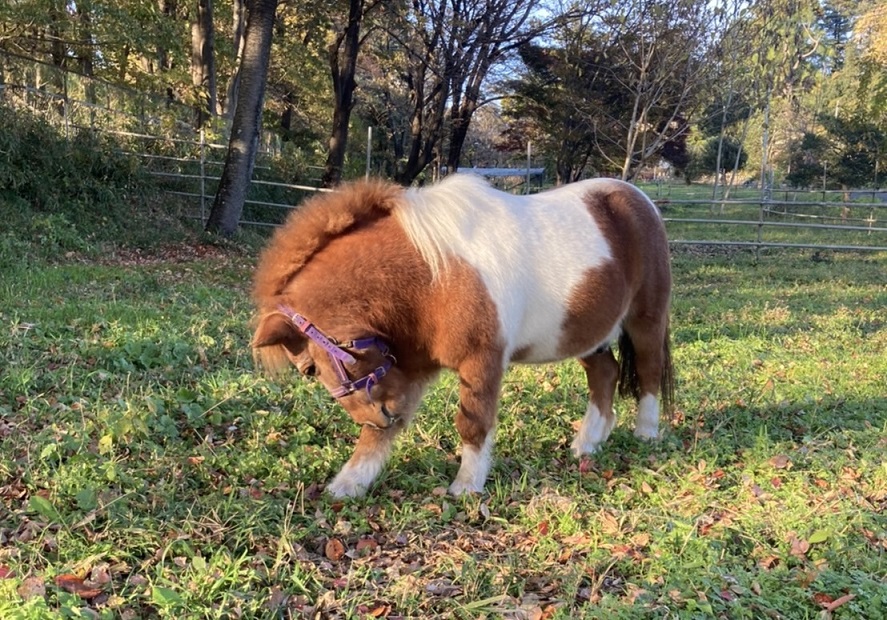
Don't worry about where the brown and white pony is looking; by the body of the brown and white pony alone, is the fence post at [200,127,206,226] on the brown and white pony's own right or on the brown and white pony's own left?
on the brown and white pony's own right

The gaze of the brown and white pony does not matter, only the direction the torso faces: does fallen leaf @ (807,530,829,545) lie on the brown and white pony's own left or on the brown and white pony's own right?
on the brown and white pony's own left

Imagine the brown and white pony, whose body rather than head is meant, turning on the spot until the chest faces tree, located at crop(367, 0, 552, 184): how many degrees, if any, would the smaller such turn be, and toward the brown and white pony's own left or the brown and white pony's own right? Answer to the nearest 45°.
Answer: approximately 135° to the brown and white pony's own right

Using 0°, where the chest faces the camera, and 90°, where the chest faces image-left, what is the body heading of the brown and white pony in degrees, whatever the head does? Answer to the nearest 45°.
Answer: approximately 45°

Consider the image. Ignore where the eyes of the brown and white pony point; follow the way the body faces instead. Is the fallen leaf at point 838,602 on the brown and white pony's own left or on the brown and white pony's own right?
on the brown and white pony's own left

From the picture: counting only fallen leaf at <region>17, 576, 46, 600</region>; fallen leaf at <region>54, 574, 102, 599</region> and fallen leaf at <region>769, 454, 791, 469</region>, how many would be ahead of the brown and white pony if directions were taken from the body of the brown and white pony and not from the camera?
2

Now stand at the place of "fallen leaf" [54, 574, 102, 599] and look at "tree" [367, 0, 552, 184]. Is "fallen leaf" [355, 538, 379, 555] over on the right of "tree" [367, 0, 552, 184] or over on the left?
right

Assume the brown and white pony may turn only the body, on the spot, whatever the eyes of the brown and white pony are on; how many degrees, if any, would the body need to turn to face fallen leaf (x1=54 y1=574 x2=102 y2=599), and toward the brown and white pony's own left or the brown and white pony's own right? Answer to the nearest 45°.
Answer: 0° — it already faces it

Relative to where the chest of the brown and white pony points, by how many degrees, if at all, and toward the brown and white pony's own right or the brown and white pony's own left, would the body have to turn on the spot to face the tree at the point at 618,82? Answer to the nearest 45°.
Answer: approximately 135° to the brown and white pony's own right

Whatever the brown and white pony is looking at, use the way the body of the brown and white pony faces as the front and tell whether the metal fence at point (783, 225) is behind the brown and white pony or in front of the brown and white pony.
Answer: behind

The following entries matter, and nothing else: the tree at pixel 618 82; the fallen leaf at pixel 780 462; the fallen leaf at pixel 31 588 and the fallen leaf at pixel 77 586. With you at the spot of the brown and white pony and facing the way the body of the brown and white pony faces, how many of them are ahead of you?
2

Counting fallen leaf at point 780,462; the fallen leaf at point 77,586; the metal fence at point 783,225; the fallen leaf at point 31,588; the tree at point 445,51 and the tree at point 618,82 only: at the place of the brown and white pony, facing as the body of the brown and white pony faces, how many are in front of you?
2
